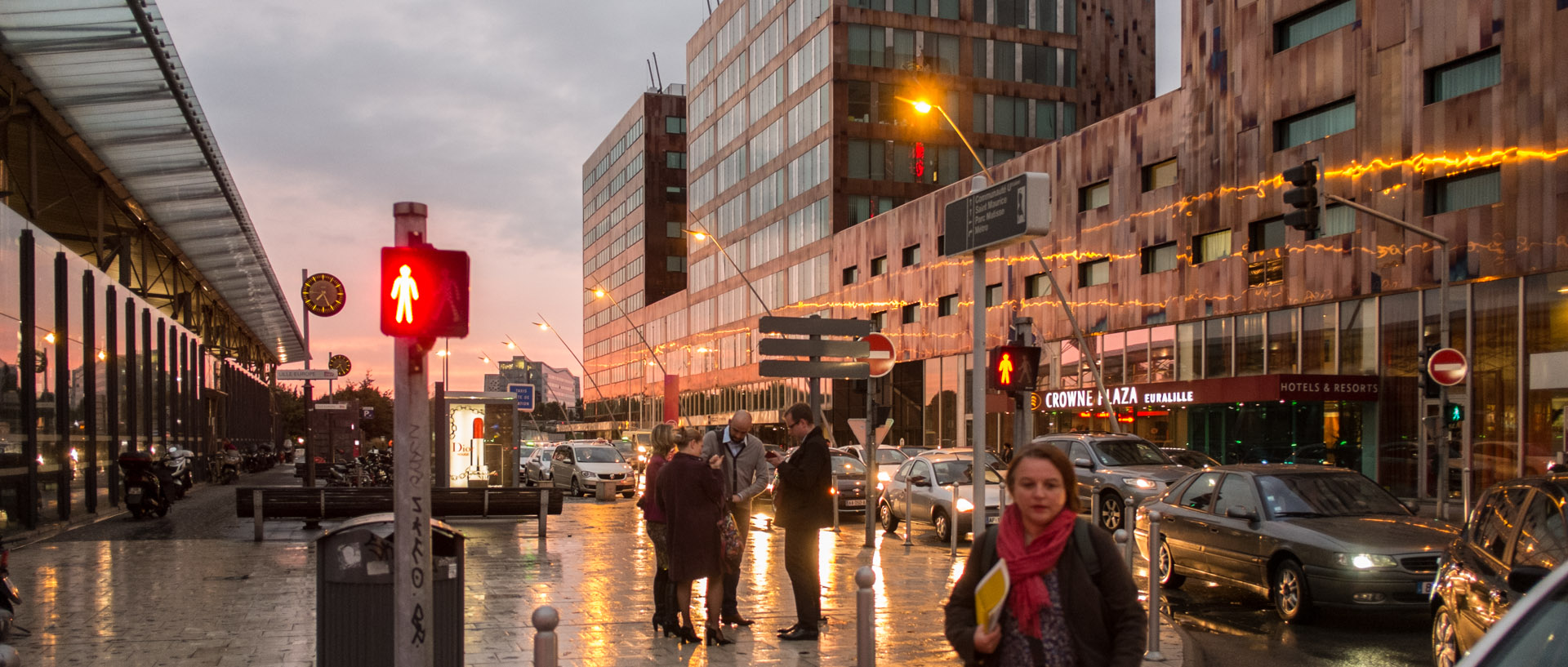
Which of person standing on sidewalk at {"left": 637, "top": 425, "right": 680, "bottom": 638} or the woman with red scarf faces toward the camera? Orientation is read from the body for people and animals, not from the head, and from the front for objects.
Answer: the woman with red scarf

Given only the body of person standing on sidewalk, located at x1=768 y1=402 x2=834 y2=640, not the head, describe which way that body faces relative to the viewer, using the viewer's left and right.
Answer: facing to the left of the viewer

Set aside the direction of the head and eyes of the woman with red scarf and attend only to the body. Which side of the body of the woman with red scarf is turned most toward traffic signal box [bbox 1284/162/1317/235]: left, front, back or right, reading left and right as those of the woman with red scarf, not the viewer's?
back

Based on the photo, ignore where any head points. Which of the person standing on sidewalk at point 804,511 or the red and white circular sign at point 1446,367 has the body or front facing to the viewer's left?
the person standing on sidewalk

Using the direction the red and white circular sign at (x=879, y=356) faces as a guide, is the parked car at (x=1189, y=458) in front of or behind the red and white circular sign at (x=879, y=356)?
behind

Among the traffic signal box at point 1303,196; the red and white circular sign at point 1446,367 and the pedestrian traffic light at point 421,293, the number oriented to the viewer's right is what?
0

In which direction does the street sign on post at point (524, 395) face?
toward the camera
